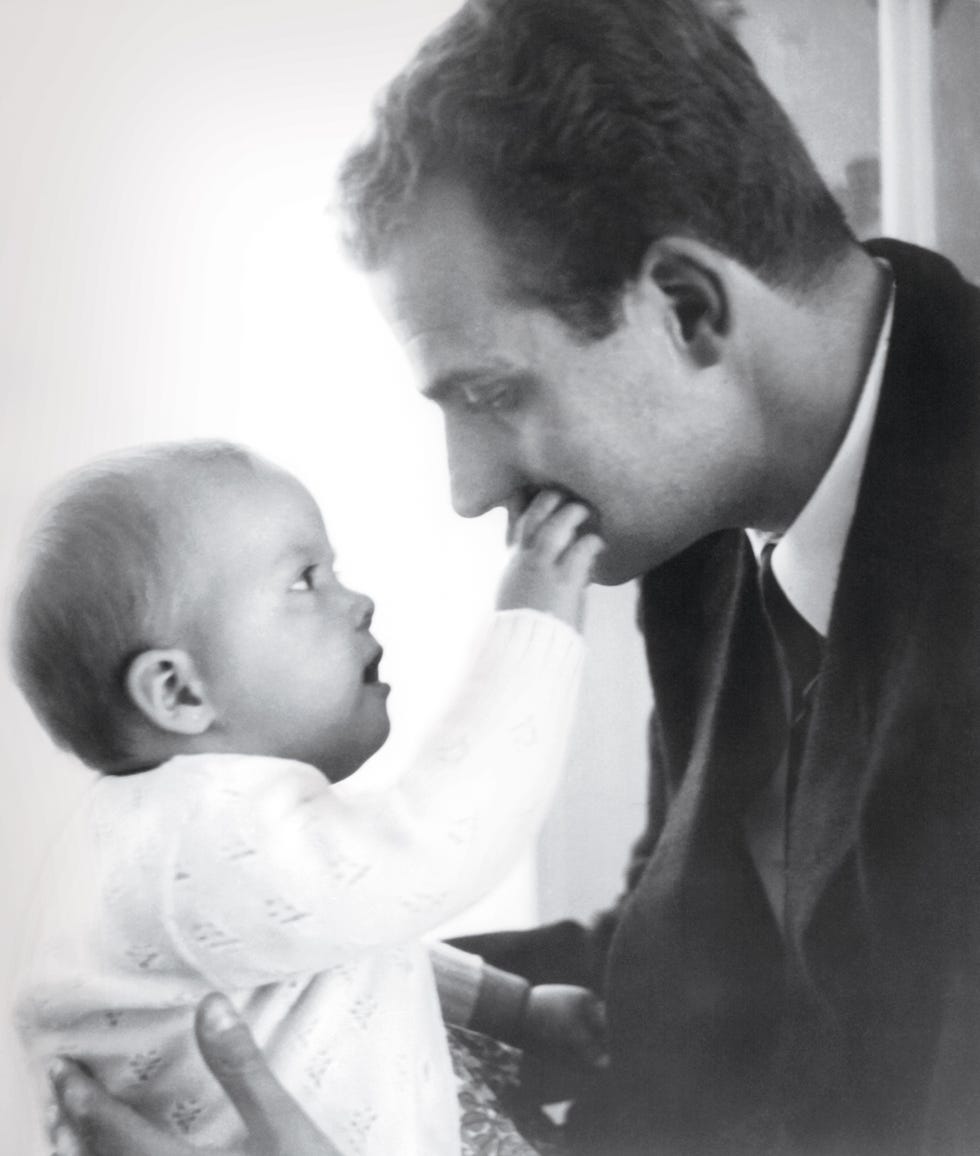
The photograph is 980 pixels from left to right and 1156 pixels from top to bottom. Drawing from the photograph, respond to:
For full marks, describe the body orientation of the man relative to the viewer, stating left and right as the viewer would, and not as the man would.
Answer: facing the viewer and to the left of the viewer

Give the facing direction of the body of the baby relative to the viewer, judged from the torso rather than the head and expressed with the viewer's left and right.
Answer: facing to the right of the viewer

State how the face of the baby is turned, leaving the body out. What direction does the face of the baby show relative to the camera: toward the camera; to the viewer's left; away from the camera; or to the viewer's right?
to the viewer's right
